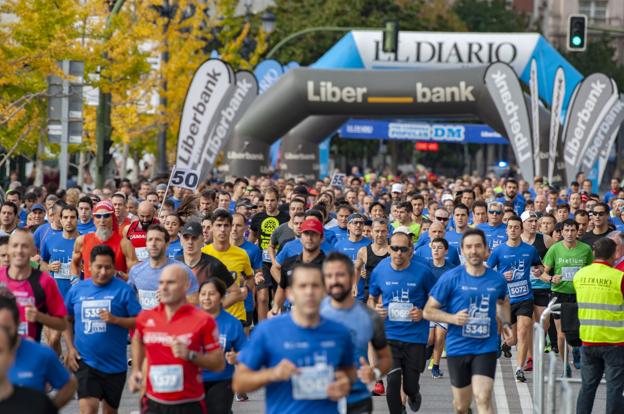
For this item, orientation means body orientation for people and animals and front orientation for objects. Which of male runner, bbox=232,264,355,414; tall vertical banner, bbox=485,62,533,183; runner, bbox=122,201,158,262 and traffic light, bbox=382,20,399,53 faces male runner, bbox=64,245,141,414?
the runner

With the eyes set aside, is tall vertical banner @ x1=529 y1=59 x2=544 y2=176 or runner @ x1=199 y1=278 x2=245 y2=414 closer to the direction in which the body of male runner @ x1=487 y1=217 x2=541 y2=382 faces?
the runner

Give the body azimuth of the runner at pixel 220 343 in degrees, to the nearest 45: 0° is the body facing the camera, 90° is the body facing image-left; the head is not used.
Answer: approximately 45°

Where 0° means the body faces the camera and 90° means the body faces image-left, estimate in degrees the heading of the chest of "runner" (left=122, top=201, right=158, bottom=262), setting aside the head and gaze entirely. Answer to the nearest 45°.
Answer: approximately 0°

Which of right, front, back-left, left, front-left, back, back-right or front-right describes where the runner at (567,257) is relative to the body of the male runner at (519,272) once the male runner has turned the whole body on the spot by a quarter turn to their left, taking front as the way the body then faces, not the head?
front-left

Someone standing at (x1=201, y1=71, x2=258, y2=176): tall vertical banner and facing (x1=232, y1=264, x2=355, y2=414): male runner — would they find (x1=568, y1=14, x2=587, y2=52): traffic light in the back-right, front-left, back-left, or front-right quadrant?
back-left

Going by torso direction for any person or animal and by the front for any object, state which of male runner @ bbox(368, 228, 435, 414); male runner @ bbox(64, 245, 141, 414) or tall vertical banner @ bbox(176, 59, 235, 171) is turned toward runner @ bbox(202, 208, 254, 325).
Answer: the tall vertical banner
